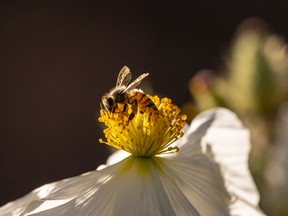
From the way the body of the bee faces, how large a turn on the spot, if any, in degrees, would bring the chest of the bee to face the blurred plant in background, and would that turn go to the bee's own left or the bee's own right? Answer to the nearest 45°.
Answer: approximately 135° to the bee's own right

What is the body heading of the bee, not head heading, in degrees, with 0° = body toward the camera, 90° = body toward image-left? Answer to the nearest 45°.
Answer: approximately 90°
